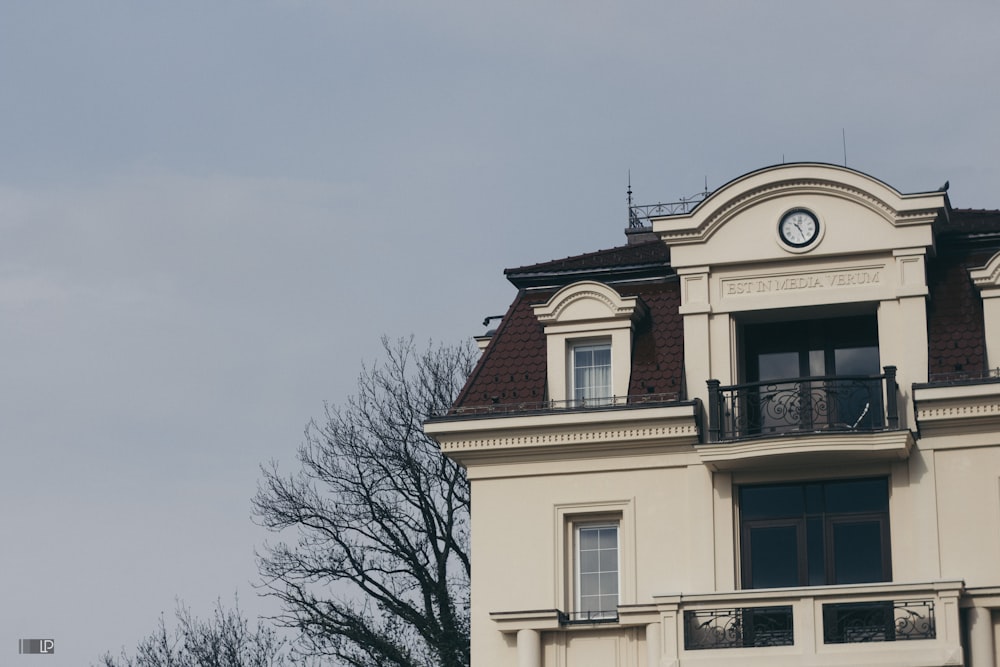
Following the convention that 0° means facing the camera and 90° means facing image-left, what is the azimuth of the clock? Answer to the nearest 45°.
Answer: approximately 0°

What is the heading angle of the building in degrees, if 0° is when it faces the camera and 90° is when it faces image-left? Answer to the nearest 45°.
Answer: approximately 0°
